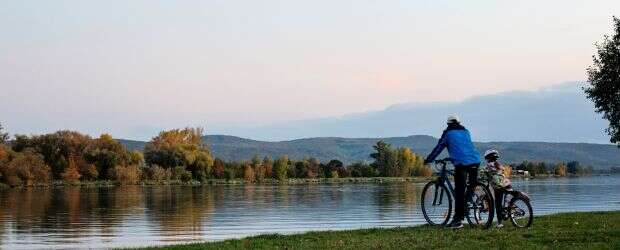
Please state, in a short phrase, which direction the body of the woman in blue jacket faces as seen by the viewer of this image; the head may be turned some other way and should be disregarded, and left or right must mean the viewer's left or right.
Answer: facing away from the viewer and to the left of the viewer

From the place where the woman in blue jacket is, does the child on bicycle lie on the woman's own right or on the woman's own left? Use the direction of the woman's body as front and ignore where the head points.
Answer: on the woman's own right

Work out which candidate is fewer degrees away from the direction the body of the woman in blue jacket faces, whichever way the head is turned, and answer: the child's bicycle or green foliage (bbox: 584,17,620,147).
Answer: the green foliage

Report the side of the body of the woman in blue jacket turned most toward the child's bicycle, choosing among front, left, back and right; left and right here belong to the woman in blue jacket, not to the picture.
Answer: right

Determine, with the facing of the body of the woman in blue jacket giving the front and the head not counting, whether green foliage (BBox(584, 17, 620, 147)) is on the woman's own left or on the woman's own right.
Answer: on the woman's own right

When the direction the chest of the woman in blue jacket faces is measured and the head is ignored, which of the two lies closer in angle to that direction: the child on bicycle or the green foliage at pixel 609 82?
the green foliage

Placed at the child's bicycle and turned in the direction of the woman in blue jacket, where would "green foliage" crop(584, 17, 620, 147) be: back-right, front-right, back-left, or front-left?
back-right
